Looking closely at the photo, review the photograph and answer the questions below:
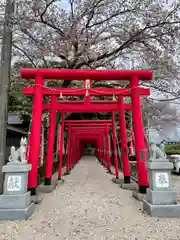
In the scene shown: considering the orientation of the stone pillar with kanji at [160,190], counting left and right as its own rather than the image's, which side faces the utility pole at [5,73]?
right

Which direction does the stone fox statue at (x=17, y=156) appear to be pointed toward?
to the viewer's right

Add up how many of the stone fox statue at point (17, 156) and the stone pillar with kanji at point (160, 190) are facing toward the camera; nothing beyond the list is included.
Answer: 1

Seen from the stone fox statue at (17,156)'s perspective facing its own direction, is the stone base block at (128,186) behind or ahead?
ahead

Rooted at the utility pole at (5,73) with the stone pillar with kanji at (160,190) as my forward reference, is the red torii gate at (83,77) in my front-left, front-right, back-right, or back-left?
front-left

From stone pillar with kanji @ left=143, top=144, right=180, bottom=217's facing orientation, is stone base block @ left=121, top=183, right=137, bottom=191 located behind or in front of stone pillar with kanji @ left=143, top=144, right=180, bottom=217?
behind

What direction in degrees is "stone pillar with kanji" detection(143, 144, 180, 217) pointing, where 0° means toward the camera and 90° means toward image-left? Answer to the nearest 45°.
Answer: approximately 0°

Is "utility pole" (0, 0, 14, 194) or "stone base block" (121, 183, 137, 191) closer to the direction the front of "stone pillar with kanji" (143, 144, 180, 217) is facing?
the utility pole
